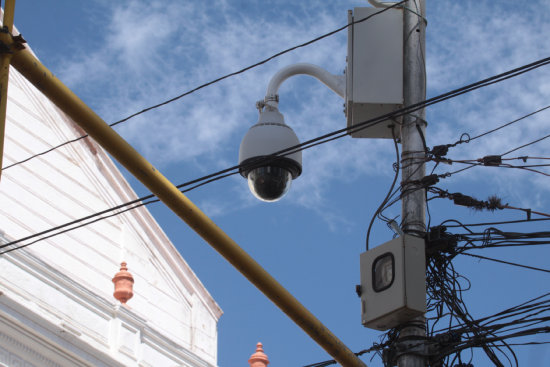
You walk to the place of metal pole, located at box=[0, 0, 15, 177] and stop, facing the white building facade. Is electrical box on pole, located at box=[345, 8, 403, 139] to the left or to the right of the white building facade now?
right

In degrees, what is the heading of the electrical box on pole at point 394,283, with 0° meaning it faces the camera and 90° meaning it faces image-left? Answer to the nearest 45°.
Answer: approximately 45°

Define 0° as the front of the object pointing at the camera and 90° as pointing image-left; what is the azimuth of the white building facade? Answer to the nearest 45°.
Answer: approximately 315°

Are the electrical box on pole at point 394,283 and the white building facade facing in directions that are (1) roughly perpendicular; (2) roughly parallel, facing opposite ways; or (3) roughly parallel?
roughly perpendicular

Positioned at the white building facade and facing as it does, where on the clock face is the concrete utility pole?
The concrete utility pole is roughly at 1 o'clock from the white building facade.

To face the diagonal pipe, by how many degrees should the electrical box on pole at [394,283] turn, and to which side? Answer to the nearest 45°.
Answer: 0° — it already faces it

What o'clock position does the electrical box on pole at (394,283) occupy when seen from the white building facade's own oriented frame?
The electrical box on pole is roughly at 1 o'clock from the white building facade.

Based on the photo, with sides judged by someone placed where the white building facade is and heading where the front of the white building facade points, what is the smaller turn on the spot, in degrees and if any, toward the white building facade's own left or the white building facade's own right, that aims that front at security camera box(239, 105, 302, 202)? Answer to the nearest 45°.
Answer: approximately 45° to the white building facade's own right
